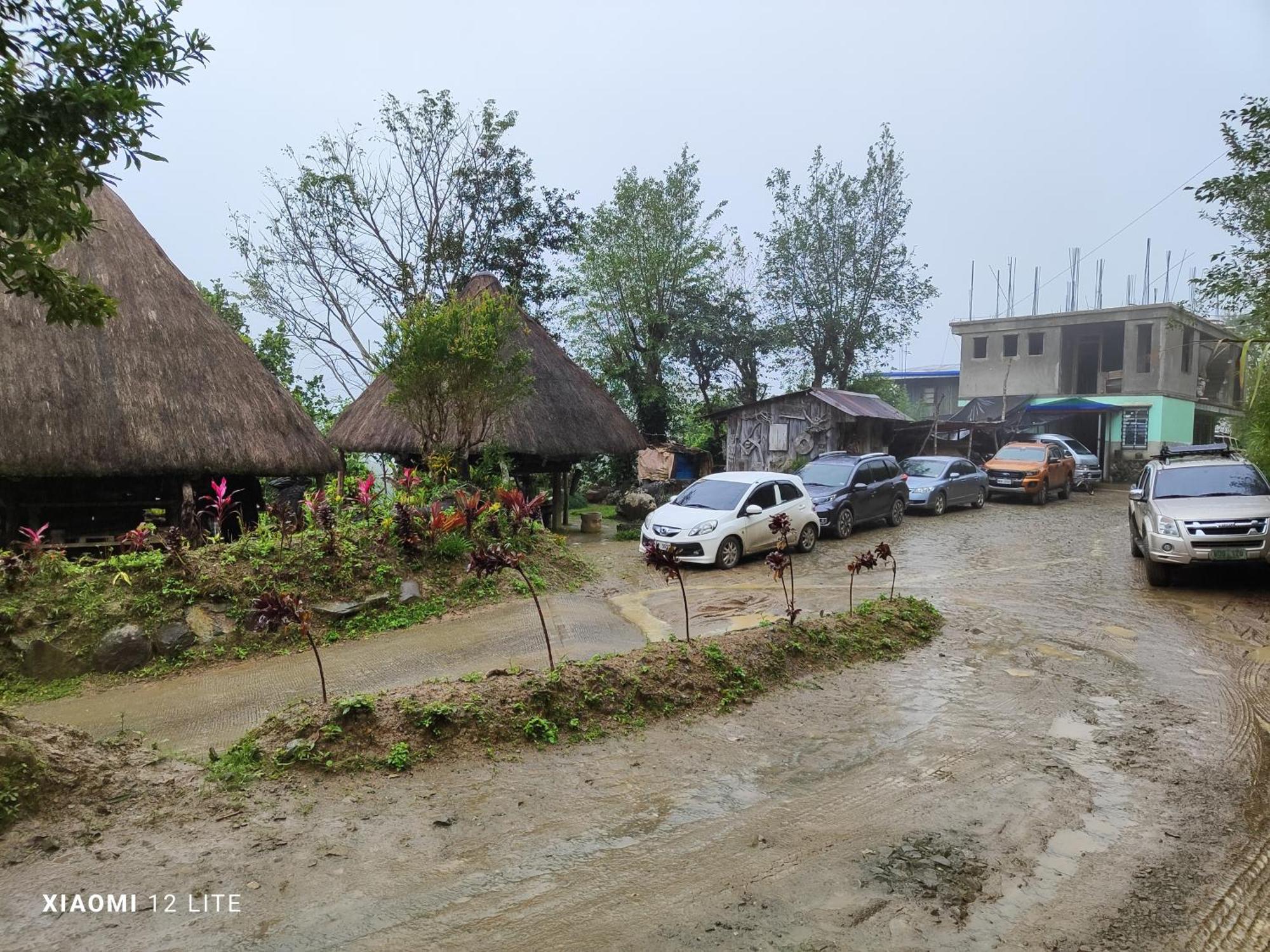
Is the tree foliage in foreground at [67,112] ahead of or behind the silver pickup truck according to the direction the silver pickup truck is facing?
ahead

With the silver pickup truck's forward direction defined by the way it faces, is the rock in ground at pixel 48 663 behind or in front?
in front

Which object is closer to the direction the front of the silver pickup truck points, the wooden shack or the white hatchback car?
the white hatchback car

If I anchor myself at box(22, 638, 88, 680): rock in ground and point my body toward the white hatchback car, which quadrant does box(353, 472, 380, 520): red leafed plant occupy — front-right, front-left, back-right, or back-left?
front-left

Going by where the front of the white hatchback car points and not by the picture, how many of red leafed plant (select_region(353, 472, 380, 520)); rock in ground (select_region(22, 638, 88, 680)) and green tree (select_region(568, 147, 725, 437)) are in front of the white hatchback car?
2

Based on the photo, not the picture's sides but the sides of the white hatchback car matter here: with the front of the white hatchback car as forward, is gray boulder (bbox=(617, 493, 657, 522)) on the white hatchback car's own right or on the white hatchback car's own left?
on the white hatchback car's own right

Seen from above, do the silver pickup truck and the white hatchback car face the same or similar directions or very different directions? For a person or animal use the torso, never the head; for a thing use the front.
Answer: same or similar directions

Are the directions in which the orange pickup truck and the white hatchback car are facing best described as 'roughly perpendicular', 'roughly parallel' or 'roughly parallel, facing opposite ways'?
roughly parallel

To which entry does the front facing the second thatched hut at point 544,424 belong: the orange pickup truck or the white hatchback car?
the orange pickup truck

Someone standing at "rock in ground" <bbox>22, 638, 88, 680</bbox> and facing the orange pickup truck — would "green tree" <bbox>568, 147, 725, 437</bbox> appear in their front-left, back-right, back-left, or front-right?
front-left

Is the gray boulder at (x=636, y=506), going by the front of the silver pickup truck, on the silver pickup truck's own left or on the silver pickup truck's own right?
on the silver pickup truck's own right

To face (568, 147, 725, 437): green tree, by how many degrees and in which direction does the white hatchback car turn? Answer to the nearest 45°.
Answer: approximately 135° to its right

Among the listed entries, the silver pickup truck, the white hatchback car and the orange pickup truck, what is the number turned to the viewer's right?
0

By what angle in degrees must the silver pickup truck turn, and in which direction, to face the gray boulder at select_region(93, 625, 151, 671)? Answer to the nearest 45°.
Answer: approximately 45° to its right

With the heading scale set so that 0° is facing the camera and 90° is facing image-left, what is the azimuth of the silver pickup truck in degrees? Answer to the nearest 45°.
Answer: approximately 0°

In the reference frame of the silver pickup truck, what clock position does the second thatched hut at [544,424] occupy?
The second thatched hut is roughly at 3 o'clock from the silver pickup truck.

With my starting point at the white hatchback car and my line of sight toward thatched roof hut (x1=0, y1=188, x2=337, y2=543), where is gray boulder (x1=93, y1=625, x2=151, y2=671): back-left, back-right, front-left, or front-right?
front-left

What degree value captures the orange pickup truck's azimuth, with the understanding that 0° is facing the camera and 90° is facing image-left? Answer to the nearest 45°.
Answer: approximately 45°

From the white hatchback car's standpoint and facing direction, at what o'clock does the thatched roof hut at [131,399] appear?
The thatched roof hut is roughly at 1 o'clock from the white hatchback car.
